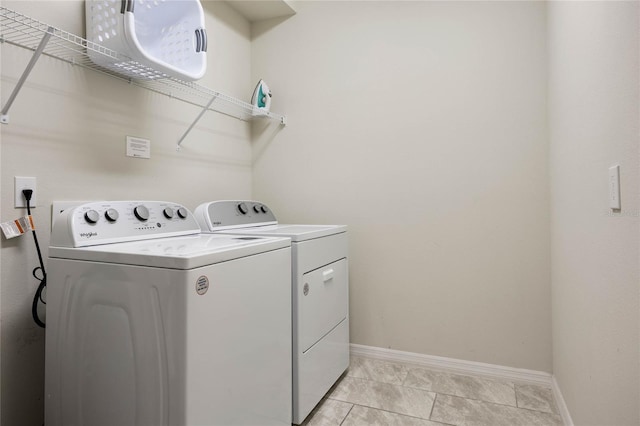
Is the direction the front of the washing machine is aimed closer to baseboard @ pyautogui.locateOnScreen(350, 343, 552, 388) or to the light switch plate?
the light switch plate

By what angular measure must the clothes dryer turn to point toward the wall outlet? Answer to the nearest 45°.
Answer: approximately 135° to its right

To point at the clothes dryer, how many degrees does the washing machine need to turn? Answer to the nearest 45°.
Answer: approximately 90° to its left

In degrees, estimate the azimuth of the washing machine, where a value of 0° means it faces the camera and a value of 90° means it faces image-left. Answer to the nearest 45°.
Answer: approximately 315°

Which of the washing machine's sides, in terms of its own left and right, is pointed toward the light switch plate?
front

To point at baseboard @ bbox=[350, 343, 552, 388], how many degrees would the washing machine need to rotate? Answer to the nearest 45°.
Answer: approximately 45° to its left

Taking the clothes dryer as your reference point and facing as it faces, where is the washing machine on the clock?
The washing machine is roughly at 3 o'clock from the clothes dryer.

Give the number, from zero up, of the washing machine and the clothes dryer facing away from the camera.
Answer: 0
